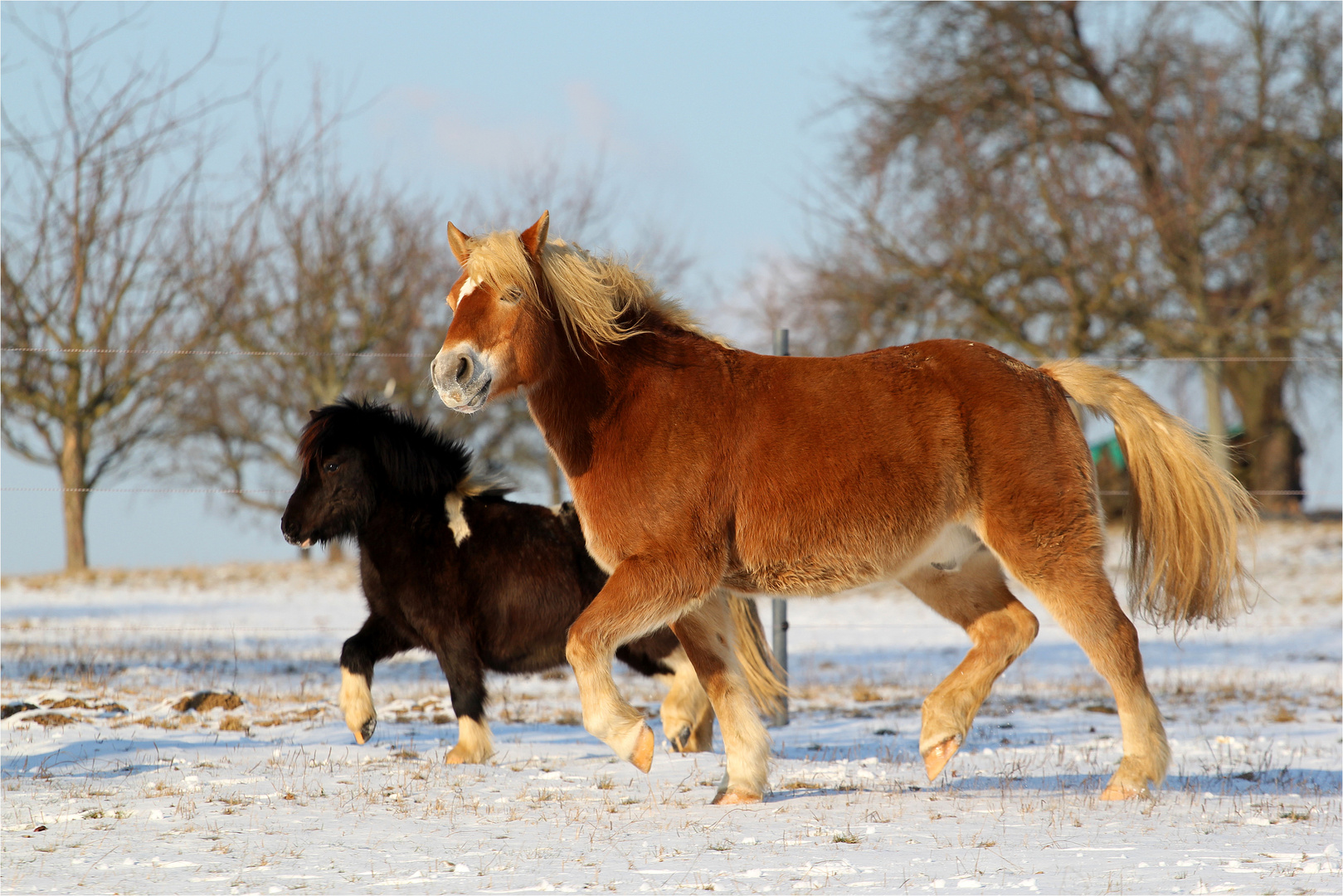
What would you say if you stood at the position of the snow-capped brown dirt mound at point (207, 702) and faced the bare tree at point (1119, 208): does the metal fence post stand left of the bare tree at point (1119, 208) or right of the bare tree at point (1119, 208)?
right

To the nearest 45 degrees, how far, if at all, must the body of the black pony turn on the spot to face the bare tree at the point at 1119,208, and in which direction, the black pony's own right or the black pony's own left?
approximately 135° to the black pony's own right

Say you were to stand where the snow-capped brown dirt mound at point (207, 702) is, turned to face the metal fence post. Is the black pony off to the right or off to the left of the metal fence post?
right

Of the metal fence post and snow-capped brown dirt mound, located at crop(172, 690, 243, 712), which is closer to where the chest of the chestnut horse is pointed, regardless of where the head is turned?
the snow-capped brown dirt mound

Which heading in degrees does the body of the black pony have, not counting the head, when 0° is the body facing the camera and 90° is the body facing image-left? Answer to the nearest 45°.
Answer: approximately 90°

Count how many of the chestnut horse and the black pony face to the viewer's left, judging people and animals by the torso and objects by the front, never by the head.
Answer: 2

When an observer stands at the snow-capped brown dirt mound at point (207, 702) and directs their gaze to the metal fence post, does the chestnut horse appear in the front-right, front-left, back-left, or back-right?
front-right

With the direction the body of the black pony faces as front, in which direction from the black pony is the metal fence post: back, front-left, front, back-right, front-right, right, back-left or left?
back-right

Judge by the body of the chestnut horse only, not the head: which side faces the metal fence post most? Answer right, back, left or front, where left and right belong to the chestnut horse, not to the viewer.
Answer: right

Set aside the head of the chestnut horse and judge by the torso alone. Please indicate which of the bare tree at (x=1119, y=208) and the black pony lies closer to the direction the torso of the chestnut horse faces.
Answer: the black pony

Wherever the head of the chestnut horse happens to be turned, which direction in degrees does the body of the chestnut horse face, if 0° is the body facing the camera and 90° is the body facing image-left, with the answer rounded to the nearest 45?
approximately 90°

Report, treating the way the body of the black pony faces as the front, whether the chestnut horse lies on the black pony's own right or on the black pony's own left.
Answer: on the black pony's own left
